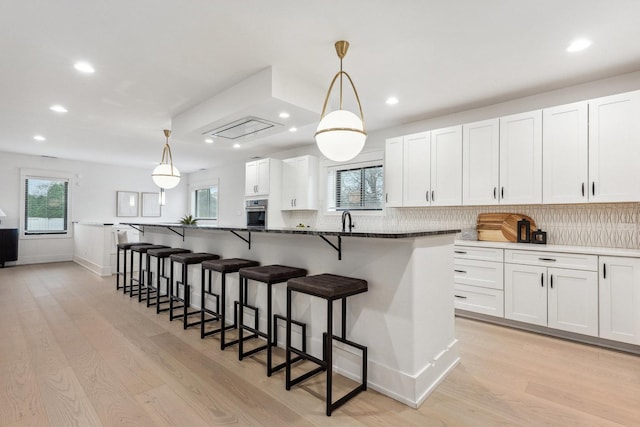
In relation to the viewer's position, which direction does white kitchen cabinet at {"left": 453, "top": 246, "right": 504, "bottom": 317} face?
facing the viewer and to the left of the viewer

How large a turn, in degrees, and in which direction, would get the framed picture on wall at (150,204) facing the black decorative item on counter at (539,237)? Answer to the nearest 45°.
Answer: approximately 45° to its left

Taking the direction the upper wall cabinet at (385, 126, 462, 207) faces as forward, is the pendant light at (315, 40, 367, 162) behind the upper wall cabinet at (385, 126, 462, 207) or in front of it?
in front

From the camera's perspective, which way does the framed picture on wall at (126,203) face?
toward the camera

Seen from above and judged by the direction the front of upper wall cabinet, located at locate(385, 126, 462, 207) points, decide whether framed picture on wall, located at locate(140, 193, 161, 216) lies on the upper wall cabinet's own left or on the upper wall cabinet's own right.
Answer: on the upper wall cabinet's own right

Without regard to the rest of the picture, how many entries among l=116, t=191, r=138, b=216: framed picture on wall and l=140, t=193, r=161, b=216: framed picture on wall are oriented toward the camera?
2

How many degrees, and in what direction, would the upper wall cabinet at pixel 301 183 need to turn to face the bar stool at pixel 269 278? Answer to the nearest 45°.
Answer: approximately 45° to its left

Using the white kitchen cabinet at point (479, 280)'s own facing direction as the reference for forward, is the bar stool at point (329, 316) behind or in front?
in front

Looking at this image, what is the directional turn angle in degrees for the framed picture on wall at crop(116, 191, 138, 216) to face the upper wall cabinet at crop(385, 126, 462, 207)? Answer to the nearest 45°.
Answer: approximately 45° to its left

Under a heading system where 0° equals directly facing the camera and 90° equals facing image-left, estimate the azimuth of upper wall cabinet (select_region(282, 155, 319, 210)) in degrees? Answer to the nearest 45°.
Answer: approximately 45°
